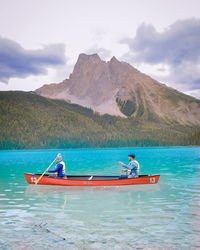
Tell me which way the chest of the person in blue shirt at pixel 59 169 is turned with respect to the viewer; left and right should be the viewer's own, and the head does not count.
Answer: facing to the left of the viewer
